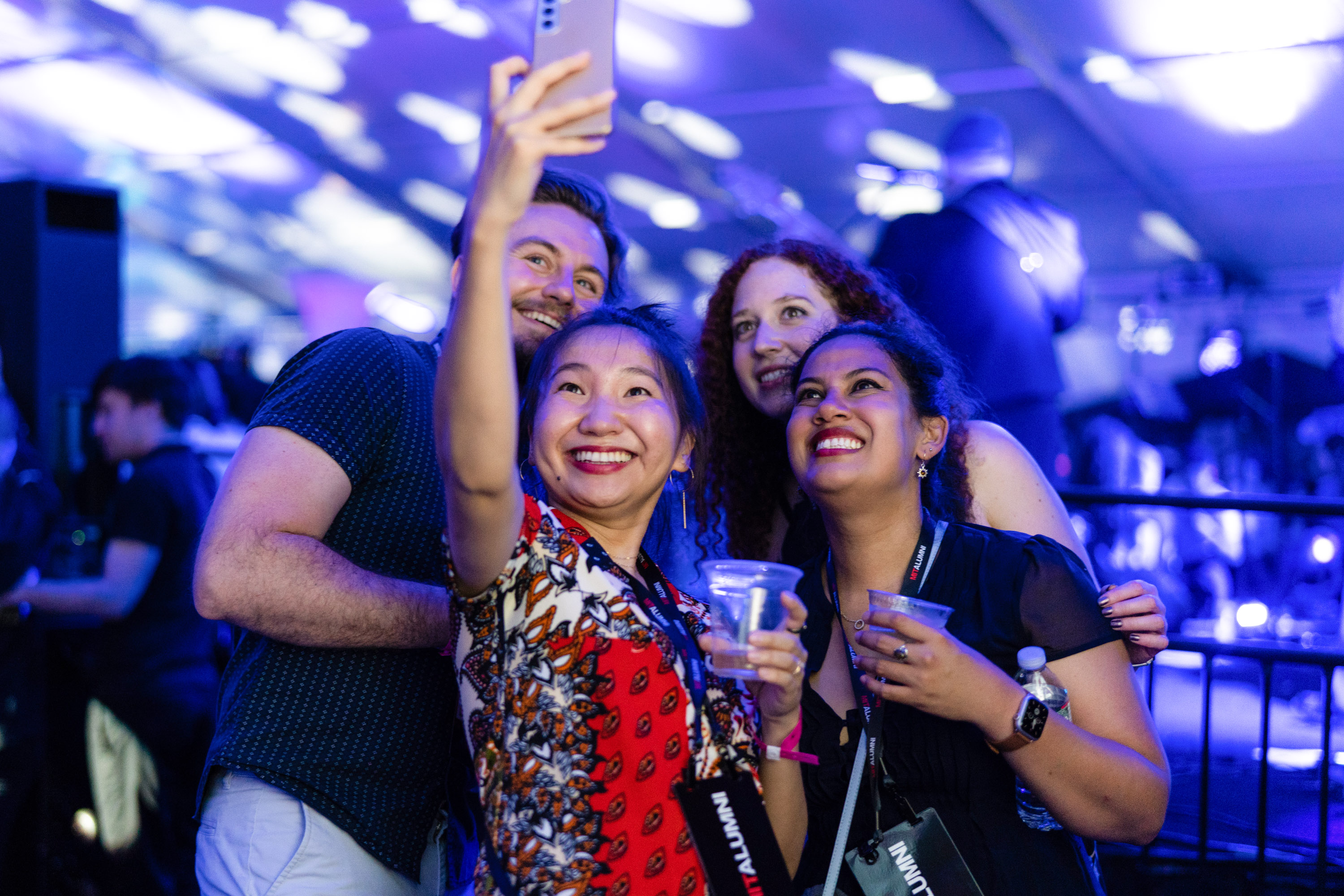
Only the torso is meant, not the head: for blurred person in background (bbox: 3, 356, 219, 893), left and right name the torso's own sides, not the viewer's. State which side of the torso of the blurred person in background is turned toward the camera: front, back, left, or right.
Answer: left

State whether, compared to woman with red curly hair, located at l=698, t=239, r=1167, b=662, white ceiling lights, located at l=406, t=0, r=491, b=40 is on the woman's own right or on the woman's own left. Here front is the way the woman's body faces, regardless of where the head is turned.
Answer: on the woman's own right
